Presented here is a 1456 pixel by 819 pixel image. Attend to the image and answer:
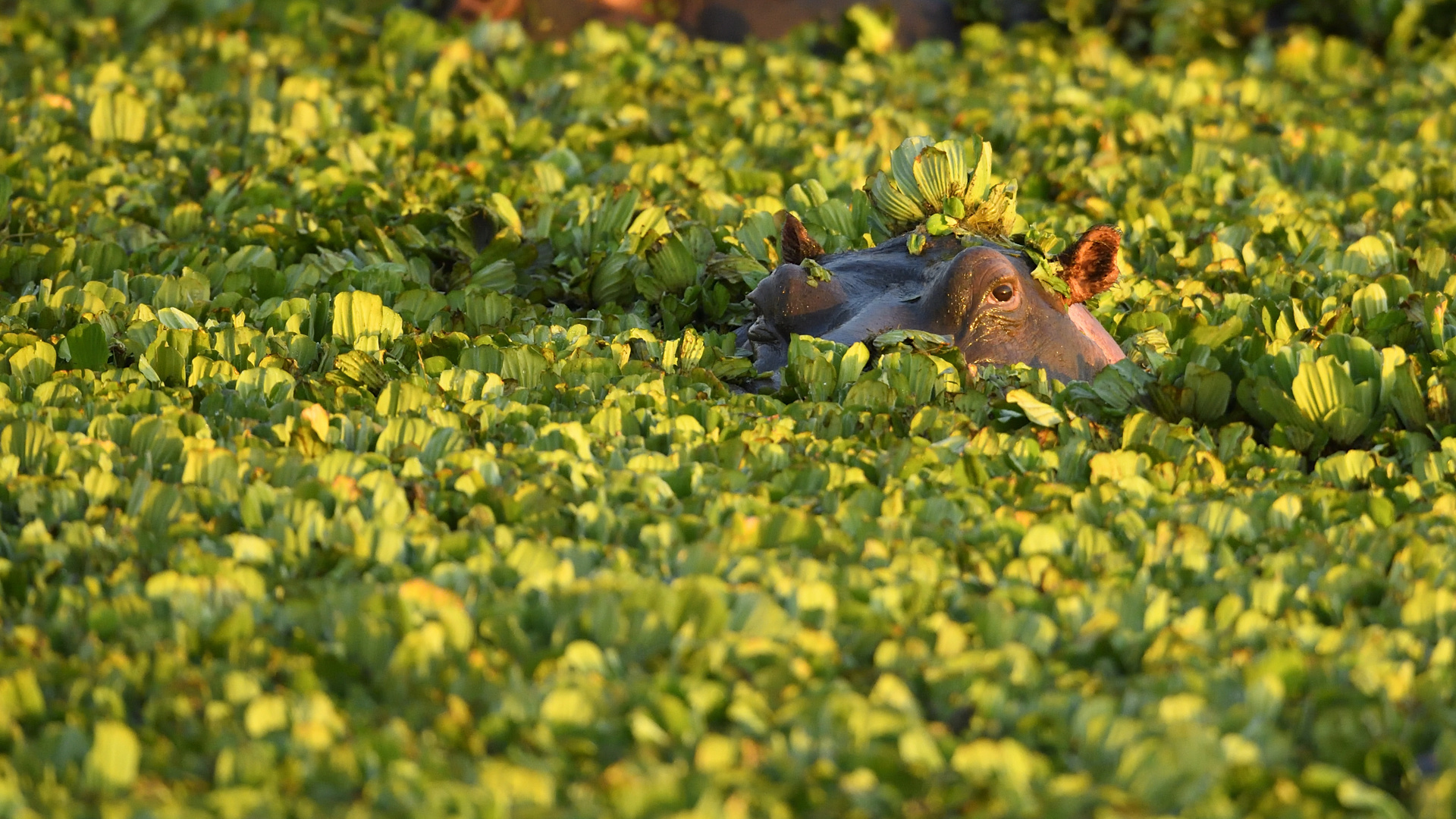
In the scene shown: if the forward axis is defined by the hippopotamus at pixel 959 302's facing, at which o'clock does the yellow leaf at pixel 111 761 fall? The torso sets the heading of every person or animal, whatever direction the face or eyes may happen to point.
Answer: The yellow leaf is roughly at 11 o'clock from the hippopotamus.

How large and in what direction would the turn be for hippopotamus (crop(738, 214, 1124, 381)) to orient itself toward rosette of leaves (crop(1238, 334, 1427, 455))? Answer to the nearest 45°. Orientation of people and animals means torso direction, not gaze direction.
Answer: approximately 90° to its left

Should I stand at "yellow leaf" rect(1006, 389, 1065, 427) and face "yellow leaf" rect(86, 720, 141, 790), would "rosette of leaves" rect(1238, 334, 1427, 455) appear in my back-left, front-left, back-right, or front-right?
back-left

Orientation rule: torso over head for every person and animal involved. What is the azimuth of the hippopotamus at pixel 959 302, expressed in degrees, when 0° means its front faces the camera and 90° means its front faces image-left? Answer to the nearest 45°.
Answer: approximately 45°

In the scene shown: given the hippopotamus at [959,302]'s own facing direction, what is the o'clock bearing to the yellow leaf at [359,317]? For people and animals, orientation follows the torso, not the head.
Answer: The yellow leaf is roughly at 1 o'clock from the hippopotamus.

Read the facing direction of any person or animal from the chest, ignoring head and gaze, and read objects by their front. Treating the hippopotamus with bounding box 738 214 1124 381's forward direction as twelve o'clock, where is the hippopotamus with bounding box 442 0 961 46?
the hippopotamus with bounding box 442 0 961 46 is roughly at 4 o'clock from the hippopotamus with bounding box 738 214 1124 381.

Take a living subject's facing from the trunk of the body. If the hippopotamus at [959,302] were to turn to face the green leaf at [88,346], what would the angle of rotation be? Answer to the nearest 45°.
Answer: approximately 45° to its right
